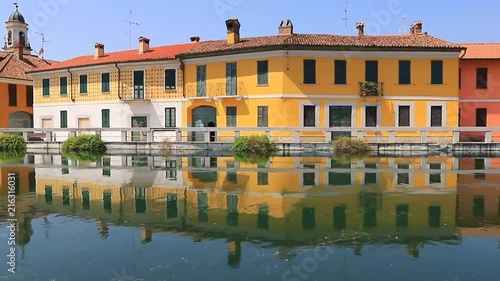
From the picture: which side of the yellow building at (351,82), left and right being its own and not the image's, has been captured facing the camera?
front

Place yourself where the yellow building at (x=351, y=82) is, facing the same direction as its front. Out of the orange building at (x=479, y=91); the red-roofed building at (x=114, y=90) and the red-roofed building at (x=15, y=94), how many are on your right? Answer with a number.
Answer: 2

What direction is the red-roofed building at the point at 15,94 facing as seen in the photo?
toward the camera

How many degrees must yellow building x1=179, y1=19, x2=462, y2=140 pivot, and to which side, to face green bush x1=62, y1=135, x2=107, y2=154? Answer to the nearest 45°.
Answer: approximately 90° to its right

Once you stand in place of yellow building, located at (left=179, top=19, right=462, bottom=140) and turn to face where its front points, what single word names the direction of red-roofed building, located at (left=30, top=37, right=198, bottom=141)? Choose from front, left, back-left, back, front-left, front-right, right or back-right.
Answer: right

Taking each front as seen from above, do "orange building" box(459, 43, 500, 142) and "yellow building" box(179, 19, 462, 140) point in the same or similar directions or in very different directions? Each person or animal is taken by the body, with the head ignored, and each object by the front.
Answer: same or similar directions

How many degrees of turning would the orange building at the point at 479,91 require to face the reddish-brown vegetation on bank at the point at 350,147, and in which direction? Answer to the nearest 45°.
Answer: approximately 45° to its right

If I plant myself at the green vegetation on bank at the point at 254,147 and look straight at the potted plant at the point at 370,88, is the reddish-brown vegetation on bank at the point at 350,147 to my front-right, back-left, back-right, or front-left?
front-right

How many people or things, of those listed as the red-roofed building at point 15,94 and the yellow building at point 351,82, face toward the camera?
2

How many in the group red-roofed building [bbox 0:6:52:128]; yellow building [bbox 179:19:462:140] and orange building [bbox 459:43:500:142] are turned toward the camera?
3

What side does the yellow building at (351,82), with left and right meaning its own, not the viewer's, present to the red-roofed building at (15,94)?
right

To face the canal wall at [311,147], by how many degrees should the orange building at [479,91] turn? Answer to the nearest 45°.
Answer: approximately 45° to its right
